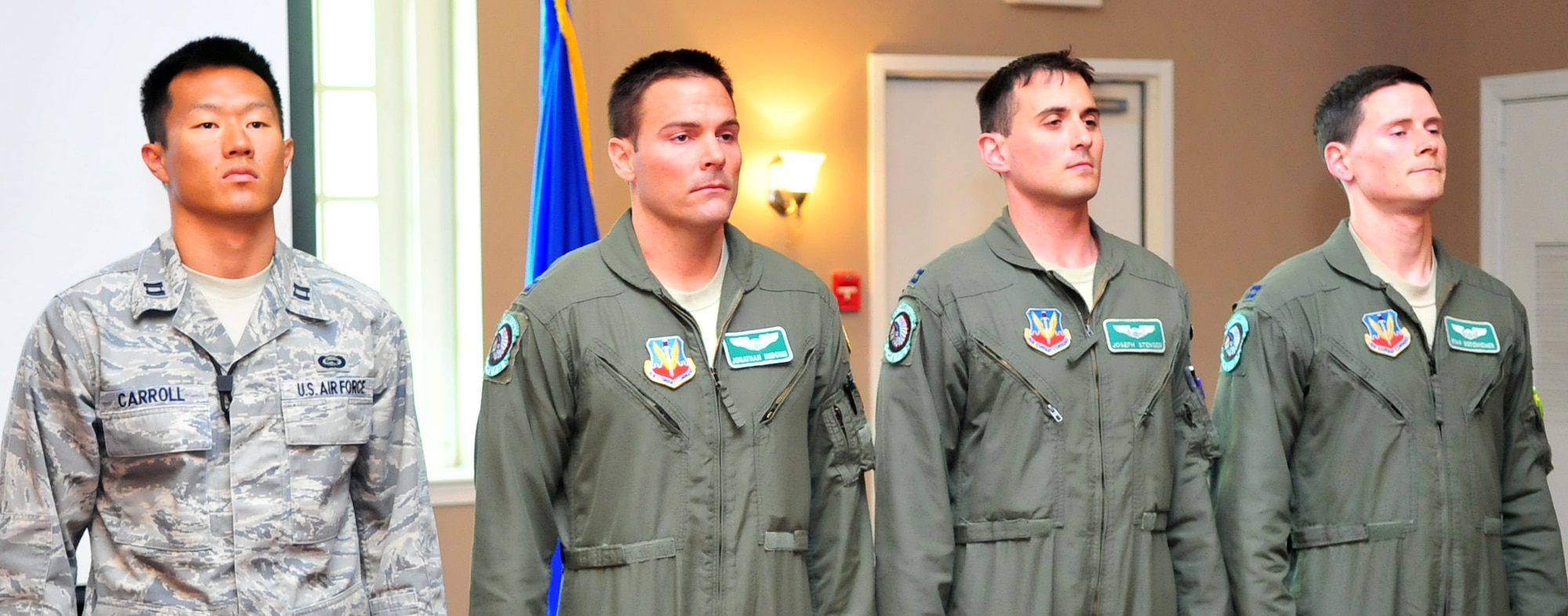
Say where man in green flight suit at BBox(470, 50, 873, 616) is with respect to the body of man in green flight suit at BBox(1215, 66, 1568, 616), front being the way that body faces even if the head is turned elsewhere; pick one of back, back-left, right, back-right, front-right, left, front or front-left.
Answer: right

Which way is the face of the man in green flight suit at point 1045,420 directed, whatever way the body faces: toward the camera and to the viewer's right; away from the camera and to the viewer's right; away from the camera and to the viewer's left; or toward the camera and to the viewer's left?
toward the camera and to the viewer's right

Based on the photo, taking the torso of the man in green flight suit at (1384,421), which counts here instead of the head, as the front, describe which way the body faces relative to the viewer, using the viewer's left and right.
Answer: facing the viewer and to the right of the viewer

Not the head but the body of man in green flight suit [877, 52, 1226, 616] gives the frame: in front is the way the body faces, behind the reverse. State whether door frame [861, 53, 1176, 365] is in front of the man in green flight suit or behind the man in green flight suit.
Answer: behind

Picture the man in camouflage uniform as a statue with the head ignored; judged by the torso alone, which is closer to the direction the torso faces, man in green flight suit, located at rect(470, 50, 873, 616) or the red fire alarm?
the man in green flight suit

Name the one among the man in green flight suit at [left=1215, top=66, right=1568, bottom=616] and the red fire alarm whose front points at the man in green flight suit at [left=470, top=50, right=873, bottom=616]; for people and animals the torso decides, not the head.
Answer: the red fire alarm

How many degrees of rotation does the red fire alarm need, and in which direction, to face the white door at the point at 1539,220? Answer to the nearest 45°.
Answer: approximately 90° to its left

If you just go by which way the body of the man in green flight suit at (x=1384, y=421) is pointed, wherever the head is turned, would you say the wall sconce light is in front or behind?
behind

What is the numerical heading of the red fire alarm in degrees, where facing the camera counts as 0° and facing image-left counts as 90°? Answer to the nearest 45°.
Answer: approximately 0°

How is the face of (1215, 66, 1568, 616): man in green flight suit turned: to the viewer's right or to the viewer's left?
to the viewer's right

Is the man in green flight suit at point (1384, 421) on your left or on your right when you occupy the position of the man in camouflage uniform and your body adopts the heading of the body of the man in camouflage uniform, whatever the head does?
on your left
